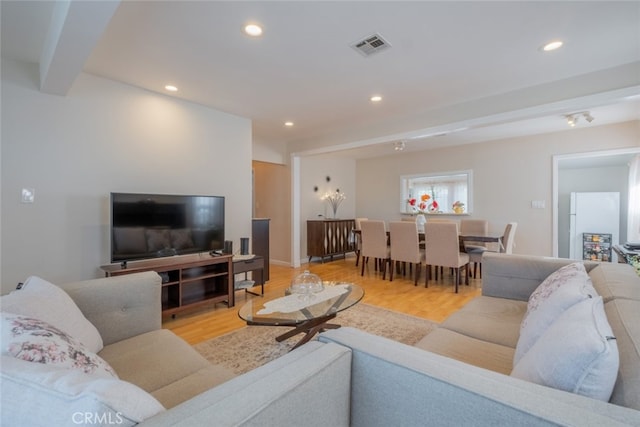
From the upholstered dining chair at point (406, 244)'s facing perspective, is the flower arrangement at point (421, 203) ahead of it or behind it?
ahead

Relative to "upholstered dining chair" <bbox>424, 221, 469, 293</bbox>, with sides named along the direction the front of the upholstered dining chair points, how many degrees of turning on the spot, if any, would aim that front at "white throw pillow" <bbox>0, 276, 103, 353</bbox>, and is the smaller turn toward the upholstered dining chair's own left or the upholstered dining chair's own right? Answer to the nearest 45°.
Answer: approximately 180°

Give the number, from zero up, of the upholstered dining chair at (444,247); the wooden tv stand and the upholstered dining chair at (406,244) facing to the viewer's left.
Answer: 0

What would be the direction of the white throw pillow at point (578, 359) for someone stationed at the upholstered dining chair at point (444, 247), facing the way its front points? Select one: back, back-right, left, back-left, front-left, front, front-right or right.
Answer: back-right

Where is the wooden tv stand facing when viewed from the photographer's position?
facing the viewer and to the right of the viewer

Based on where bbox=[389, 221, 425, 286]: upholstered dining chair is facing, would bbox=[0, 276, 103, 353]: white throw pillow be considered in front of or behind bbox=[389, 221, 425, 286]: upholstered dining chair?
behind

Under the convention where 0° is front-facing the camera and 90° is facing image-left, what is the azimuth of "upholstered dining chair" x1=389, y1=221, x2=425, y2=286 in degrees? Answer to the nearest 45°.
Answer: approximately 225°

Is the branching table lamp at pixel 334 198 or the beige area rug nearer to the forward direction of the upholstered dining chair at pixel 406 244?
the branching table lamp

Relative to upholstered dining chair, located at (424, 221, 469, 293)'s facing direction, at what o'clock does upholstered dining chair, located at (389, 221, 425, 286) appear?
upholstered dining chair, located at (389, 221, 425, 286) is roughly at 8 o'clock from upholstered dining chair, located at (424, 221, 469, 293).

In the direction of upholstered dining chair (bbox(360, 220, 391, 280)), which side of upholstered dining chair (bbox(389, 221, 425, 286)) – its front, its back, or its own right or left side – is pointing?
left

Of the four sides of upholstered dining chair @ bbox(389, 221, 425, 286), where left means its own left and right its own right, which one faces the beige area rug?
back

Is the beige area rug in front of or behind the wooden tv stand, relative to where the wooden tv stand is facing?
in front

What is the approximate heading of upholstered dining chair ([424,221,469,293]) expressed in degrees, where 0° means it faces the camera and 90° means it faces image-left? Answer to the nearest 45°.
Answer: approximately 225°
